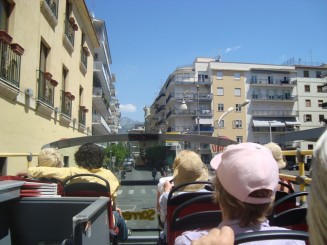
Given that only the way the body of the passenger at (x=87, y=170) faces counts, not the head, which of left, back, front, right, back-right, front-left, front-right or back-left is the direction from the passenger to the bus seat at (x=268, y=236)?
back

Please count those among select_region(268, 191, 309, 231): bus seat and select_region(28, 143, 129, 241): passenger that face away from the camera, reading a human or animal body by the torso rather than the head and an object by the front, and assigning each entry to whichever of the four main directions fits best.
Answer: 2

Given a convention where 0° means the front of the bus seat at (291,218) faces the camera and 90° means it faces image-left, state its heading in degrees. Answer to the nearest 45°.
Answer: approximately 180°

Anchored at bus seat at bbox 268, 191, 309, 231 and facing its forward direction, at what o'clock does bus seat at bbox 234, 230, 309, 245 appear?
bus seat at bbox 234, 230, 309, 245 is roughly at 6 o'clock from bus seat at bbox 268, 191, 309, 231.

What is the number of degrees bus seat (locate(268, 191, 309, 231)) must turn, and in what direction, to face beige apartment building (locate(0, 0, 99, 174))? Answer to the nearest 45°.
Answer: approximately 45° to its left

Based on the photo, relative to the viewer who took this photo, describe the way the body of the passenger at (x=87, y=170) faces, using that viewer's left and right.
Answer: facing away from the viewer

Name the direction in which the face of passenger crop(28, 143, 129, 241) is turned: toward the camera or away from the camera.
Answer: away from the camera

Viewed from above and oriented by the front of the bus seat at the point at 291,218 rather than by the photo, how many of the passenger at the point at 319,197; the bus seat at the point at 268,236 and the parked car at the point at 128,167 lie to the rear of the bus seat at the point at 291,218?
2

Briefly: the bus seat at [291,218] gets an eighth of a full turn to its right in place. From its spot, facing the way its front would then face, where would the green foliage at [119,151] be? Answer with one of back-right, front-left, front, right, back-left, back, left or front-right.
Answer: left

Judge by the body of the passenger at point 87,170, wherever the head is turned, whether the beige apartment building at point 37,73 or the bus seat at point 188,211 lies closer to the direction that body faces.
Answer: the beige apartment building

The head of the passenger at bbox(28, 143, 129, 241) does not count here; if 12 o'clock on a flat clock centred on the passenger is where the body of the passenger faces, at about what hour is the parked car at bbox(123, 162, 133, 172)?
The parked car is roughly at 1 o'clock from the passenger.

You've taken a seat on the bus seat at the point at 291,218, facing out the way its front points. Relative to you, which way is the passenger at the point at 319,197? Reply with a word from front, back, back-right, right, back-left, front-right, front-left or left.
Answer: back

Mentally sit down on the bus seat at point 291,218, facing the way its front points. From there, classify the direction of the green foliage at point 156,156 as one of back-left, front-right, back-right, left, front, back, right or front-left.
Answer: front-left

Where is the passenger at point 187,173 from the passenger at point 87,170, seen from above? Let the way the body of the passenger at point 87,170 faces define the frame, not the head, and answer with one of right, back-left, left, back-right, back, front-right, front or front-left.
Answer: back-right

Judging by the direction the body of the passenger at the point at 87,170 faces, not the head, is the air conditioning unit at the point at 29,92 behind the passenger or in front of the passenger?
in front
